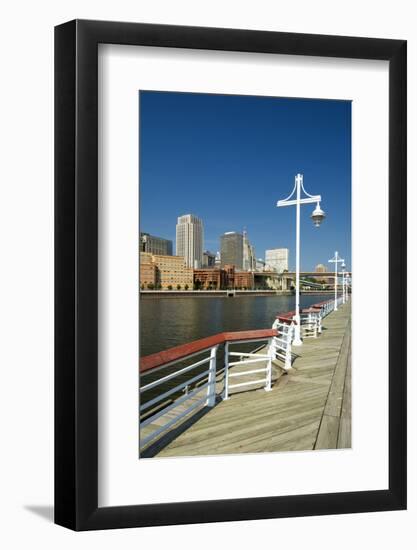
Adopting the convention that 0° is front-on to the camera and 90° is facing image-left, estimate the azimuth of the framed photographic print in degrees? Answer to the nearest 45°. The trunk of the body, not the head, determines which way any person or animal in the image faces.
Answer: approximately 315°
